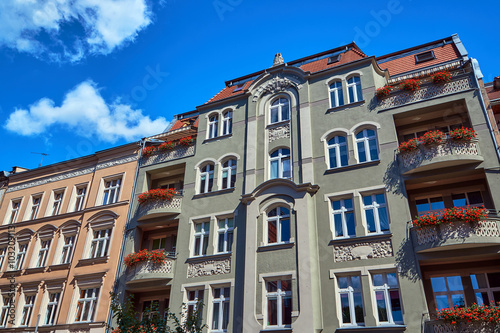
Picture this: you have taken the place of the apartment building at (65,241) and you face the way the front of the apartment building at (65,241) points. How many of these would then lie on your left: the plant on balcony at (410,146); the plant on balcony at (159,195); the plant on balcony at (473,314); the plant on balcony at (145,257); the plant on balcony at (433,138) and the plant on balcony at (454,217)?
6

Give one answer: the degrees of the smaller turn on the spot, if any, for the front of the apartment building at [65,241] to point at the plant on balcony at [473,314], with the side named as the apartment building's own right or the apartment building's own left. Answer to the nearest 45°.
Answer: approximately 90° to the apartment building's own left

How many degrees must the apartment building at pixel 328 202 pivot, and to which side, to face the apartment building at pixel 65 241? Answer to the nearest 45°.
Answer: approximately 45° to its right

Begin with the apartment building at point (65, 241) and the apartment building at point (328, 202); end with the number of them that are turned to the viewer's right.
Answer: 0

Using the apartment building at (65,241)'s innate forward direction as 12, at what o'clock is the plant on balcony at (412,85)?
The plant on balcony is roughly at 9 o'clock from the apartment building.

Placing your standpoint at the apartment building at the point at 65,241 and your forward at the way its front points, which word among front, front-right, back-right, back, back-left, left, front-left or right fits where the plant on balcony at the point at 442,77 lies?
left

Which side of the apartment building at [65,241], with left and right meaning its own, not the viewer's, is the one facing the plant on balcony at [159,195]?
left

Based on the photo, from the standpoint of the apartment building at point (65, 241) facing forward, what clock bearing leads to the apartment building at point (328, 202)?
the apartment building at point (328, 202) is roughly at 9 o'clock from the apartment building at point (65, 241).
